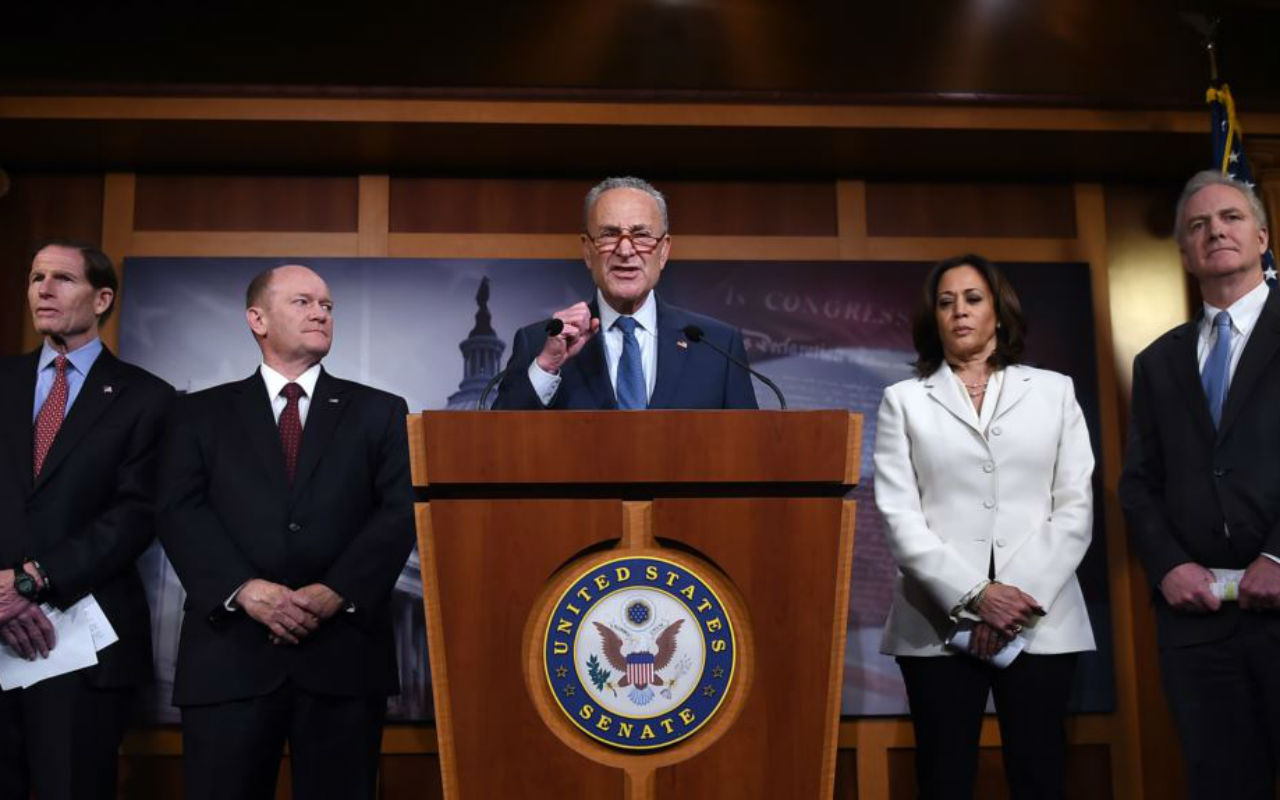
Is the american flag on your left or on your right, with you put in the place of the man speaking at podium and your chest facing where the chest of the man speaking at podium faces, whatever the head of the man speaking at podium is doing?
on your left

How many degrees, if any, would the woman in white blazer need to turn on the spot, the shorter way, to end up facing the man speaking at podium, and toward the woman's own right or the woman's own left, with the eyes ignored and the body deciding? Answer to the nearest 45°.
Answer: approximately 45° to the woman's own right

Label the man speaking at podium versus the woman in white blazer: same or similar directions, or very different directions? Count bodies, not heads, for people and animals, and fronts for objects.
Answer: same or similar directions

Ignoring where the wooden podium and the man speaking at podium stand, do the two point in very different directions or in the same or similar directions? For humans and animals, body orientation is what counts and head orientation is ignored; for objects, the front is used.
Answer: same or similar directions

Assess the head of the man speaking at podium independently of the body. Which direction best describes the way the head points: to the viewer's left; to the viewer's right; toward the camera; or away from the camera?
toward the camera

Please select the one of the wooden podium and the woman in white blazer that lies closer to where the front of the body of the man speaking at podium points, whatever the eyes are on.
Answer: the wooden podium

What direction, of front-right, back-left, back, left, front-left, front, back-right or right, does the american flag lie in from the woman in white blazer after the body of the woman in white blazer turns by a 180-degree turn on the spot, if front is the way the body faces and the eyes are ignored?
front-right

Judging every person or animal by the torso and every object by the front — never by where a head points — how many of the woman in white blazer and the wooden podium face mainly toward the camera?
2

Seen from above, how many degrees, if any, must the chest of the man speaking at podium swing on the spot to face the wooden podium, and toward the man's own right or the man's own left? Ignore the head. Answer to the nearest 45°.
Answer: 0° — they already face it

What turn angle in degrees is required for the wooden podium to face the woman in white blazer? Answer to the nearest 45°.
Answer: approximately 135° to its left

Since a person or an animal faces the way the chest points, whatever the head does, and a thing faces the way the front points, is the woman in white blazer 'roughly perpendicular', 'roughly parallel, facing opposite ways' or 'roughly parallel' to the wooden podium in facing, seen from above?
roughly parallel

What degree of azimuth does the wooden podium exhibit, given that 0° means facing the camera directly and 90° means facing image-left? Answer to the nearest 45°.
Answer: approximately 0°

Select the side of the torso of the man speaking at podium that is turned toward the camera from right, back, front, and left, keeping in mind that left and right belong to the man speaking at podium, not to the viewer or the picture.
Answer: front
